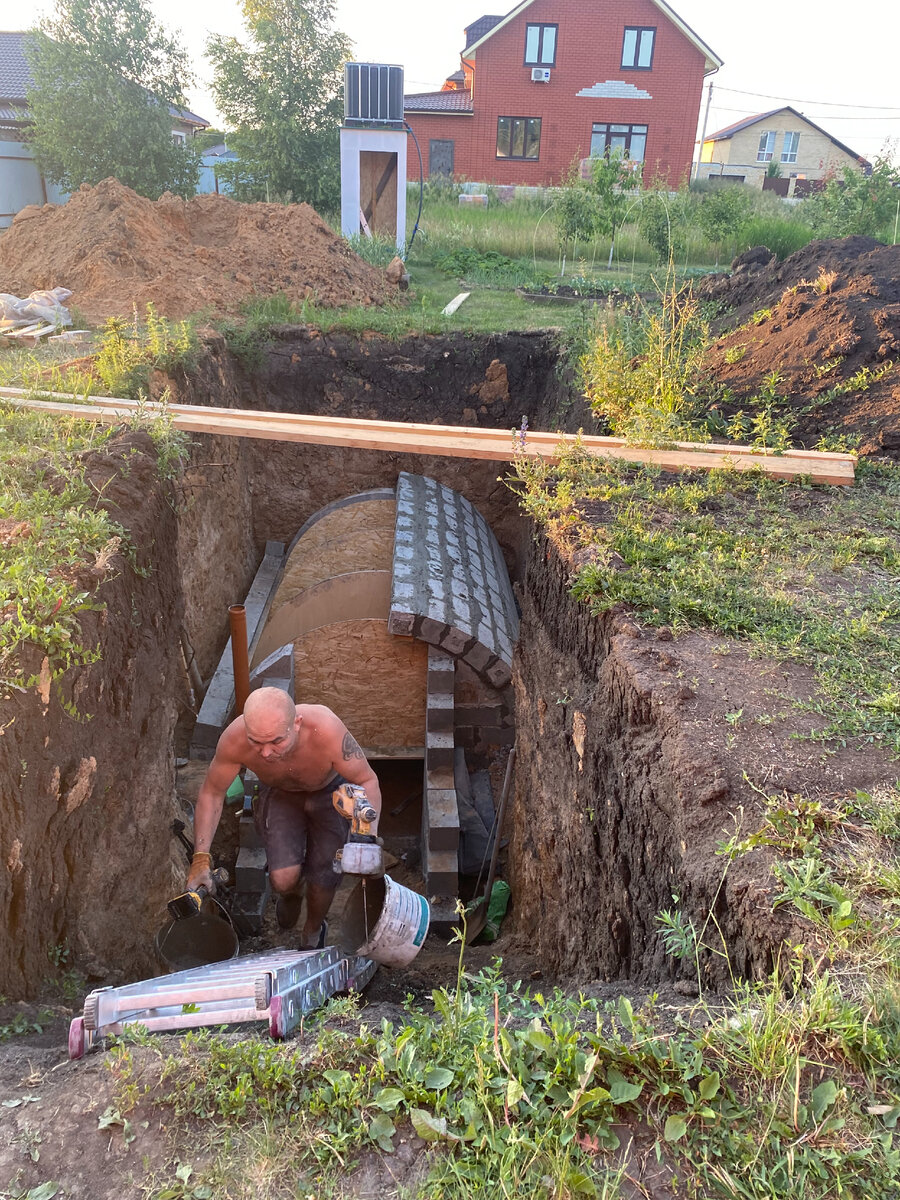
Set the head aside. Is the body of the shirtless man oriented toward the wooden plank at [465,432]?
no

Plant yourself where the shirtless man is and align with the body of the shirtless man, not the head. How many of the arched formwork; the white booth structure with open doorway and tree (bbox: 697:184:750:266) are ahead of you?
0

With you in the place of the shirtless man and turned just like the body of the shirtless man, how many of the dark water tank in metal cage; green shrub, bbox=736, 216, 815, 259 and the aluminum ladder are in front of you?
1

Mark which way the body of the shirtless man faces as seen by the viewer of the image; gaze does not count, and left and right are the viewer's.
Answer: facing the viewer

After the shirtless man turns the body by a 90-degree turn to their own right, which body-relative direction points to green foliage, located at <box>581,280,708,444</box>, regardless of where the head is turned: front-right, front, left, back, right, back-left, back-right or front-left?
back-right

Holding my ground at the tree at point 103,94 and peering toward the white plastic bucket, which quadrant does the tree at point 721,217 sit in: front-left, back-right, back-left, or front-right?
front-left

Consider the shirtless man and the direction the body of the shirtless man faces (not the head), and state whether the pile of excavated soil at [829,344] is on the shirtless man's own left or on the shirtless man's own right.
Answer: on the shirtless man's own left

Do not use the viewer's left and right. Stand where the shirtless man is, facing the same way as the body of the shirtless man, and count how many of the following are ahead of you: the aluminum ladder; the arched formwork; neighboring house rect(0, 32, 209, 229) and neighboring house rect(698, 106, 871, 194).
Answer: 1

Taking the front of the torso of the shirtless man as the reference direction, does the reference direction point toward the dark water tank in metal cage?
no

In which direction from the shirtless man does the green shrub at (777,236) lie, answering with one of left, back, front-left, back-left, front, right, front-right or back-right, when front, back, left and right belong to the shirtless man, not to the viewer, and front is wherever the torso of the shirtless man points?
back-left

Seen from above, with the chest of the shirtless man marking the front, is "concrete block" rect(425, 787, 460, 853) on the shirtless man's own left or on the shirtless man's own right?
on the shirtless man's own left

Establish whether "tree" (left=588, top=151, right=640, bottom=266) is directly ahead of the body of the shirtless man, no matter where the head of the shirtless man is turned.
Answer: no

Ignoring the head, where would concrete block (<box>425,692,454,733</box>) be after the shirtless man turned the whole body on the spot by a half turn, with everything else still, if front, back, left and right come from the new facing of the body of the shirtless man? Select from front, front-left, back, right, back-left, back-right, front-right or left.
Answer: front-right

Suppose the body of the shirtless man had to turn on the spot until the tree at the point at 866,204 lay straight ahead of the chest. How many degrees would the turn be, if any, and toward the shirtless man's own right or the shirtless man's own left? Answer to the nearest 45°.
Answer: approximately 135° to the shirtless man's own left

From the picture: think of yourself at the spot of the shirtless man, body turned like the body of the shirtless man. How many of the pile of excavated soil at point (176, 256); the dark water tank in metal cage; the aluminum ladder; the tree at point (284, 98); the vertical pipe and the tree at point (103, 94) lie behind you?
5

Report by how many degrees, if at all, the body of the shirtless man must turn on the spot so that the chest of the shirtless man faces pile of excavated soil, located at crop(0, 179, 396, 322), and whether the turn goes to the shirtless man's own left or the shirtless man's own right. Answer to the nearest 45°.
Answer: approximately 180°

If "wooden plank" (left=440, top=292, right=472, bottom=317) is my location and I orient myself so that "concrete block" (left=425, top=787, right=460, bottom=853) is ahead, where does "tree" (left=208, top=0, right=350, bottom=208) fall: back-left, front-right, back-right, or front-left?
back-right

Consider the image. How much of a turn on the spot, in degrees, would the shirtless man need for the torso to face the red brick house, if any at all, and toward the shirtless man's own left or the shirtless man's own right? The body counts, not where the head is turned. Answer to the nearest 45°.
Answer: approximately 180°

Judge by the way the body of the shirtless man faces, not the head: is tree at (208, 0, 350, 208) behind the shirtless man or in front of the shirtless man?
behind

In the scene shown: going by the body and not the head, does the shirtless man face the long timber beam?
no
